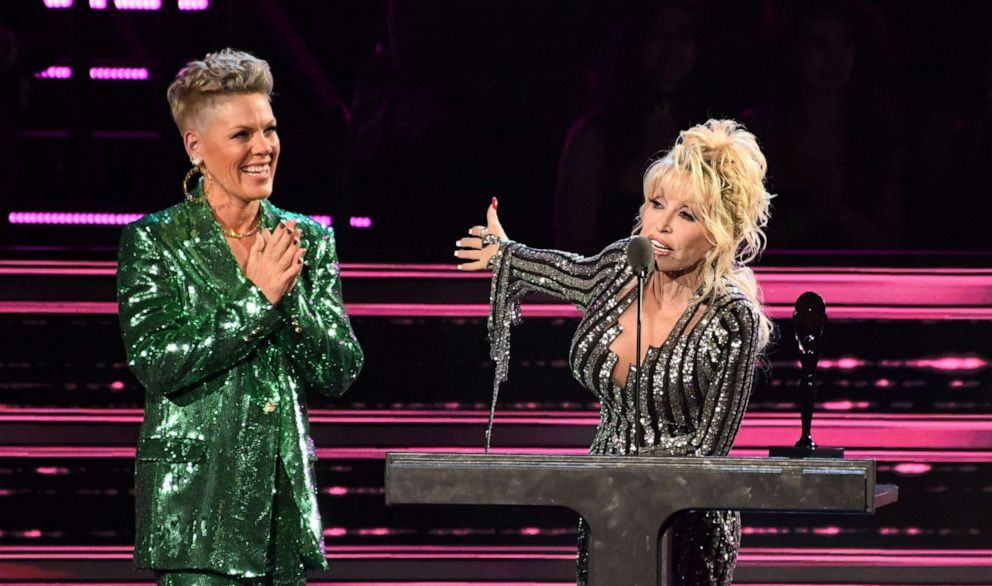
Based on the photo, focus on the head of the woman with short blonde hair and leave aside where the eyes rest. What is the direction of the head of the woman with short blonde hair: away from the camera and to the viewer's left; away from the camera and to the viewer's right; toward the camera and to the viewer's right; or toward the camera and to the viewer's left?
toward the camera and to the viewer's right

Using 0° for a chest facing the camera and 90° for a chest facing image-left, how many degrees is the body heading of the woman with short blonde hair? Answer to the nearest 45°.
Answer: approximately 315°

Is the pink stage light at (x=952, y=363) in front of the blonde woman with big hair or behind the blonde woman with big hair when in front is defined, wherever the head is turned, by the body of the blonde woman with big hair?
behind

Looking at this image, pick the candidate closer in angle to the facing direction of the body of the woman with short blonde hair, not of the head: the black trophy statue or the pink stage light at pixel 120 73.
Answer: the black trophy statue

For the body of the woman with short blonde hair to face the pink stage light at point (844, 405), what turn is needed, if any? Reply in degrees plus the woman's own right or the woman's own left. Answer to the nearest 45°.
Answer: approximately 90° to the woman's own left

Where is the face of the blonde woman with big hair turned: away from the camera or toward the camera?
toward the camera

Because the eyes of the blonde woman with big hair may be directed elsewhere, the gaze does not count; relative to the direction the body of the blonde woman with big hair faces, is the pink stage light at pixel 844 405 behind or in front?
behind

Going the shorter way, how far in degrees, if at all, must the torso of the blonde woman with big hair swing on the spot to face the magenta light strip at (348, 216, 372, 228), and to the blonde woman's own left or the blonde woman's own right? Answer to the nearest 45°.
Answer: approximately 90° to the blonde woman's own right

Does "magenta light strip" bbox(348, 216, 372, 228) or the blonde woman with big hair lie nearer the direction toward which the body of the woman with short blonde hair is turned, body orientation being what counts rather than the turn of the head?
the blonde woman with big hair

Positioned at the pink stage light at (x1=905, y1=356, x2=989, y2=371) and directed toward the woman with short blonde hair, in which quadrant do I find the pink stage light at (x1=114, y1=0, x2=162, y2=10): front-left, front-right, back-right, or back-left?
front-right
